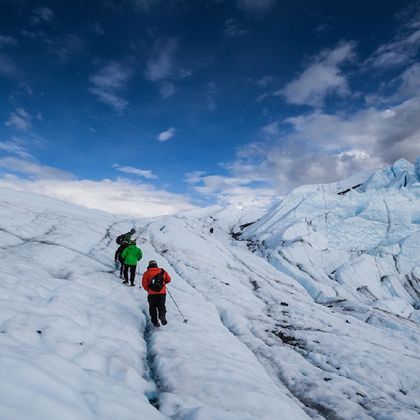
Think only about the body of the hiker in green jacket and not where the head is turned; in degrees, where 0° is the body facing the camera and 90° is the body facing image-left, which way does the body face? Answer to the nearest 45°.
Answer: approximately 180°

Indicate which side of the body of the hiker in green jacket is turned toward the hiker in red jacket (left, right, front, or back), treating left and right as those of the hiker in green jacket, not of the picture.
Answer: back

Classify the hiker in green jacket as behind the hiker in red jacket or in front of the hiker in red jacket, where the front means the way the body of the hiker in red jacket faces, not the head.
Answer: in front

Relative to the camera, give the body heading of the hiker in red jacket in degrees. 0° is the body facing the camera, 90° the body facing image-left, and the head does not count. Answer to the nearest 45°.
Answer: approximately 180°

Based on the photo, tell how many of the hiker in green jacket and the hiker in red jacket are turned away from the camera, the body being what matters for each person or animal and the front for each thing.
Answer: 2
